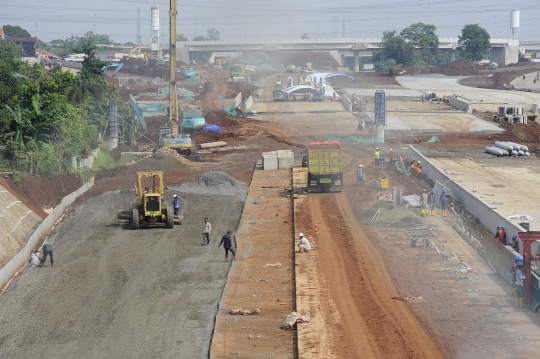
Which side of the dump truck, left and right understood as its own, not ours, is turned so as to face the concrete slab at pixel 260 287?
back

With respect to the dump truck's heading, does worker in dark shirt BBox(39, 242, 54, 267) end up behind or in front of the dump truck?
behind

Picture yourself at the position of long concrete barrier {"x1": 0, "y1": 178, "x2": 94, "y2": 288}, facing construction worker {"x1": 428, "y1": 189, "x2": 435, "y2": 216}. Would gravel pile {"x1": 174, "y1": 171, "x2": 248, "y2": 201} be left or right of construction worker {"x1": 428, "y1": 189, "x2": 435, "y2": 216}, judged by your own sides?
left

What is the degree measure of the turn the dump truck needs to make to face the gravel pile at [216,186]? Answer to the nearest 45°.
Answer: approximately 90° to its left

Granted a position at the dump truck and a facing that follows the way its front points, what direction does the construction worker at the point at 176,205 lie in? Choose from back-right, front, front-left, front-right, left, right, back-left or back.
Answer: back-left

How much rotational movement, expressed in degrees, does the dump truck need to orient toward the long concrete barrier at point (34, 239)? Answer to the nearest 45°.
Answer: approximately 135° to its left
